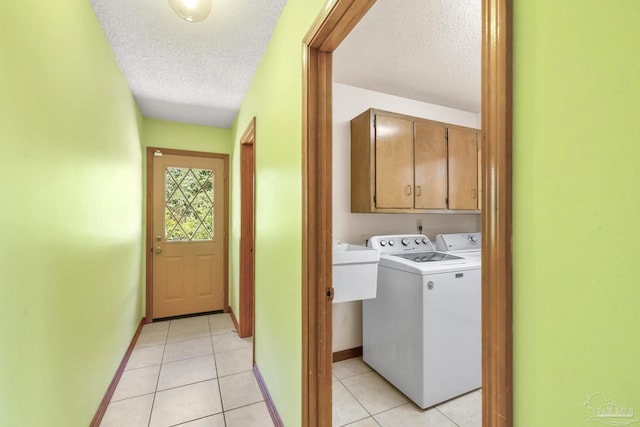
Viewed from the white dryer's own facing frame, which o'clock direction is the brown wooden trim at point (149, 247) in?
The brown wooden trim is roughly at 4 o'clock from the white dryer.

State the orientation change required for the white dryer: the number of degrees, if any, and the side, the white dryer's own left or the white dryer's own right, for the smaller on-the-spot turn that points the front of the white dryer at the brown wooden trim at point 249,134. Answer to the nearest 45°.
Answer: approximately 90° to the white dryer's own right

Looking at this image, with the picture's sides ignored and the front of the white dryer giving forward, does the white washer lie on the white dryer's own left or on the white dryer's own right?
on the white dryer's own right

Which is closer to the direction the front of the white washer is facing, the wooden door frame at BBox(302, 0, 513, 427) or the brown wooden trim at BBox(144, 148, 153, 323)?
the wooden door frame

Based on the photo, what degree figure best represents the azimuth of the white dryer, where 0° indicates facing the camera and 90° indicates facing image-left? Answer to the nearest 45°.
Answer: approximately 315°

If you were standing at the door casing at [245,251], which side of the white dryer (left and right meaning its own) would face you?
right

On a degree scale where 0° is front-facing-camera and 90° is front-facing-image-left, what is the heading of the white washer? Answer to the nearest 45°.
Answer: approximately 315°

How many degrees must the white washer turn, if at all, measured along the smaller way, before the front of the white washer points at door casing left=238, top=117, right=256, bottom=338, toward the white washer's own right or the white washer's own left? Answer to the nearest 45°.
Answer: approximately 135° to the white washer's own right

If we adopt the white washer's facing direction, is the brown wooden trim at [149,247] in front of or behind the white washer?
behind
